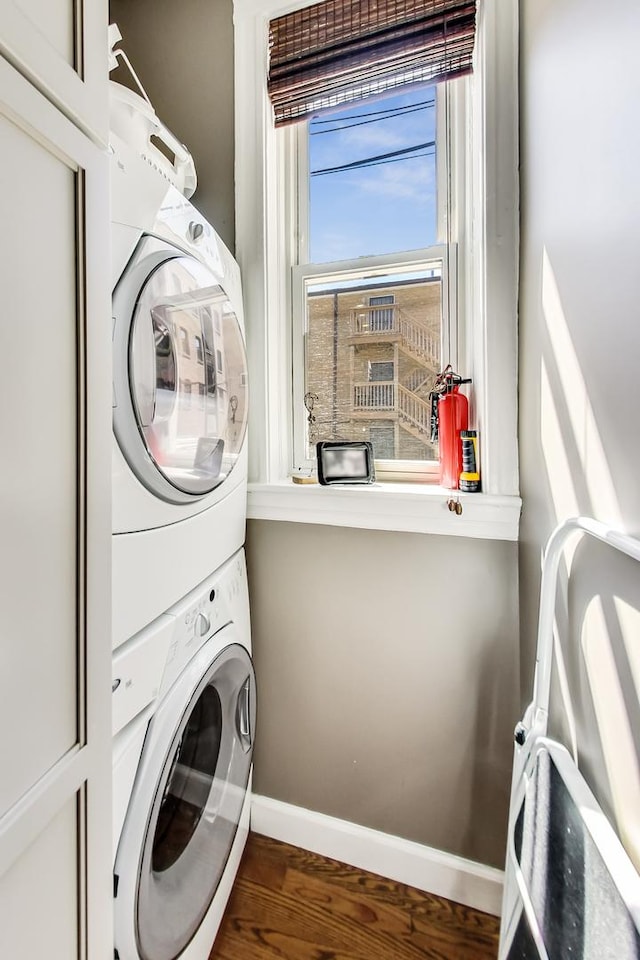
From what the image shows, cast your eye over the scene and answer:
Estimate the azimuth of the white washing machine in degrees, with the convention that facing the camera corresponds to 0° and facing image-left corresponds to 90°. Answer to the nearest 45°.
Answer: approximately 315°

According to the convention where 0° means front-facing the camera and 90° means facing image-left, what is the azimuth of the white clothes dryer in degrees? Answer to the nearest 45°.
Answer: approximately 315°
